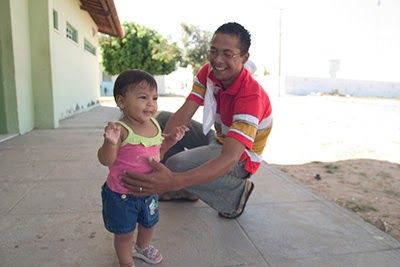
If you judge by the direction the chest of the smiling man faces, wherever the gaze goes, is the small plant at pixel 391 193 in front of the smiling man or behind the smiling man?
behind

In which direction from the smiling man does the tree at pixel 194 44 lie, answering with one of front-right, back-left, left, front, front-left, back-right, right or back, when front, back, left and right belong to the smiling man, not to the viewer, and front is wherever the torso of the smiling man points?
back-right

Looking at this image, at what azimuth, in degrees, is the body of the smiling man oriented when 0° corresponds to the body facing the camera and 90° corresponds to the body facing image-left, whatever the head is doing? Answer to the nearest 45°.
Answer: approximately 45°

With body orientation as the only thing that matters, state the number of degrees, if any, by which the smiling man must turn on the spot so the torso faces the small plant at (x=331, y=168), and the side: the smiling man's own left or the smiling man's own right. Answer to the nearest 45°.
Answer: approximately 180°

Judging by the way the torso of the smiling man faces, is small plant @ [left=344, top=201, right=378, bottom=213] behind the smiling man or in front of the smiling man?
behind

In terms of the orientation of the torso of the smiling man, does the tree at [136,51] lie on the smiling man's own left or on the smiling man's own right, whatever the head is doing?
on the smiling man's own right
